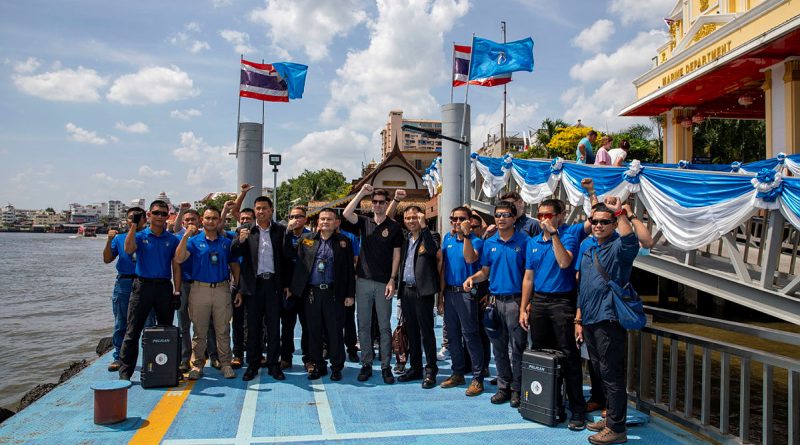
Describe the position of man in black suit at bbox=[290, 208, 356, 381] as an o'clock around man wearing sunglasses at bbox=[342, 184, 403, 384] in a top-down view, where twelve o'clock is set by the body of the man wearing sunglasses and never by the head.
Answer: The man in black suit is roughly at 3 o'clock from the man wearing sunglasses.

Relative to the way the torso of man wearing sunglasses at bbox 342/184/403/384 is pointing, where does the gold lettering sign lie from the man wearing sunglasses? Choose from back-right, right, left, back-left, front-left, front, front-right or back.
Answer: back-left

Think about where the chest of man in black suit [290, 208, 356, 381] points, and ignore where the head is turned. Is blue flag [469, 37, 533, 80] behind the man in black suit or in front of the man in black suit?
behind

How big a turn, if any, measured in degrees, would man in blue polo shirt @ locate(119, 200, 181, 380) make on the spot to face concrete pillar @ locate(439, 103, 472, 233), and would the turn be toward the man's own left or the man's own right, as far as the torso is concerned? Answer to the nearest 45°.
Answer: approximately 90° to the man's own left

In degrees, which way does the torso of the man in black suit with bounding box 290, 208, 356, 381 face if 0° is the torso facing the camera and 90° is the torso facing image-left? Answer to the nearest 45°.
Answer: approximately 0°

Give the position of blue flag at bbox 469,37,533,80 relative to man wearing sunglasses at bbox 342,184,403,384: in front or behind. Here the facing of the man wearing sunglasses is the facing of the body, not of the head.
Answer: behind

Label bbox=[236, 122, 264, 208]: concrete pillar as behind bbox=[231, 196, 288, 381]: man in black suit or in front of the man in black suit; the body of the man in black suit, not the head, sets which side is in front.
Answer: behind

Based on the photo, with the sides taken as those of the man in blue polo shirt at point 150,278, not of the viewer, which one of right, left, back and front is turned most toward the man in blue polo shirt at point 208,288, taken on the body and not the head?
left

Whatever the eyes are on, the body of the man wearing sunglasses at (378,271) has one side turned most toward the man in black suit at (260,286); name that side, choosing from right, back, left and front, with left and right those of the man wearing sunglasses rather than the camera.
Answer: right
